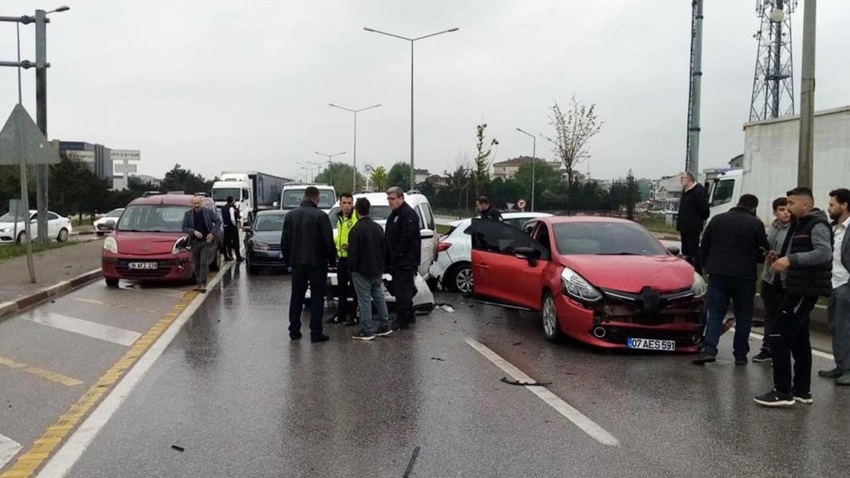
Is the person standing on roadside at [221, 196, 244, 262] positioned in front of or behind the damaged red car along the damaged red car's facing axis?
behind

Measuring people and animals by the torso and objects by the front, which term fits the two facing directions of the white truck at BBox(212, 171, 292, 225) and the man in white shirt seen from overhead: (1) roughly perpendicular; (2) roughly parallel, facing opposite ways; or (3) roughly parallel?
roughly perpendicular

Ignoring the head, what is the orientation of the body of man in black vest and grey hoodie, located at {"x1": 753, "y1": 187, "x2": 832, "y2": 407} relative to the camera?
to the viewer's left

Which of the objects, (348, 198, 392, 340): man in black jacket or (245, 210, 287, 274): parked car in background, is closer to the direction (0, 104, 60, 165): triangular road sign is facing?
the parked car in background

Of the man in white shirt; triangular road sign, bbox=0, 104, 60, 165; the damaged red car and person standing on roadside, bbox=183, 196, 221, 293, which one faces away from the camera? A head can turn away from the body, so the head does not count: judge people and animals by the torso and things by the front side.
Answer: the triangular road sign

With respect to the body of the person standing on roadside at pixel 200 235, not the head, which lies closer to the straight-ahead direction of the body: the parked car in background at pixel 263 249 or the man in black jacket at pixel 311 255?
the man in black jacket

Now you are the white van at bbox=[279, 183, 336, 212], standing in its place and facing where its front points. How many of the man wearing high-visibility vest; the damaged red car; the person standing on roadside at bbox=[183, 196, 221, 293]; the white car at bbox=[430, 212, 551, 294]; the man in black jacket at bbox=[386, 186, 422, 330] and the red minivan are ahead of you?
6

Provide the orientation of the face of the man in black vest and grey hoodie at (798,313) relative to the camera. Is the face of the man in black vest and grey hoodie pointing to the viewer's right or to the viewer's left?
to the viewer's left

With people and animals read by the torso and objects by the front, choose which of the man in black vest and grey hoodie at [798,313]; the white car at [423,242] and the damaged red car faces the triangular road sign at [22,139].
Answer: the man in black vest and grey hoodie

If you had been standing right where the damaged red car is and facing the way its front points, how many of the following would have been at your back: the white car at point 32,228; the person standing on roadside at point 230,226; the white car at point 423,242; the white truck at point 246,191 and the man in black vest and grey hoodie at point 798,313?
4

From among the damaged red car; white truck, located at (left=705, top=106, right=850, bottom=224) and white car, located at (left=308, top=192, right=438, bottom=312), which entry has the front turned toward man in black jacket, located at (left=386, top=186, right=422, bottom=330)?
the white car

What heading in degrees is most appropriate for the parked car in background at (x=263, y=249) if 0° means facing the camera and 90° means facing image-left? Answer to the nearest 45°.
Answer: approximately 0°

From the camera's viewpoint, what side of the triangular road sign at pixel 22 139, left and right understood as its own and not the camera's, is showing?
back

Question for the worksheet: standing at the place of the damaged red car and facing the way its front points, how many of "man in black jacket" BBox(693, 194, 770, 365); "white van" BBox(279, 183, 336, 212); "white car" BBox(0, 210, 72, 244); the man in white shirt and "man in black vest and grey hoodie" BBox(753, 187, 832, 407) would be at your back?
2

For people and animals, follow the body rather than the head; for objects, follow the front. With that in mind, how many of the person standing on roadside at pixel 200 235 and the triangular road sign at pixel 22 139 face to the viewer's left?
0

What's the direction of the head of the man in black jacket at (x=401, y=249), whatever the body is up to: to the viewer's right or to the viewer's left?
to the viewer's left
